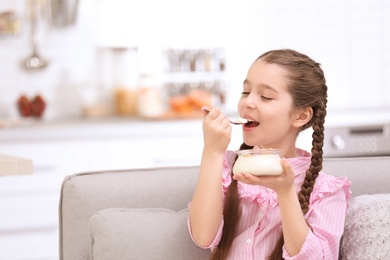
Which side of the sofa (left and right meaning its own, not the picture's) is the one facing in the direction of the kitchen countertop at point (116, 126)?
back

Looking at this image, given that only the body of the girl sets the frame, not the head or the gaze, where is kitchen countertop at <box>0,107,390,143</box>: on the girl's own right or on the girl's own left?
on the girl's own right

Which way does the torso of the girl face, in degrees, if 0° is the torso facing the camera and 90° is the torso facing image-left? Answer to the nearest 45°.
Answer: approximately 45°

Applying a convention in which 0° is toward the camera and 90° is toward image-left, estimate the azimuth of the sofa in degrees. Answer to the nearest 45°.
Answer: approximately 0°
